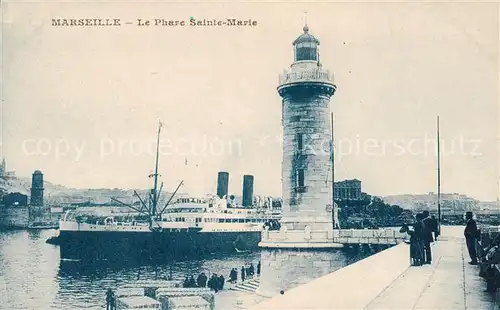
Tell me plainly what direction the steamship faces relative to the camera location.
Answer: facing the viewer and to the left of the viewer

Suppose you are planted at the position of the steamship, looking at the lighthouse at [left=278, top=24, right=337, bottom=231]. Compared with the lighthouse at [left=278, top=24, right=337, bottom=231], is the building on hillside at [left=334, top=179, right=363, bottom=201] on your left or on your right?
left

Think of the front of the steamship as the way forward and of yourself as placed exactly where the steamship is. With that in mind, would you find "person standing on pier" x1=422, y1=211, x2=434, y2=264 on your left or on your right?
on your left

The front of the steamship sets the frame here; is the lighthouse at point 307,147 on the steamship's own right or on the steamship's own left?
on the steamship's own left

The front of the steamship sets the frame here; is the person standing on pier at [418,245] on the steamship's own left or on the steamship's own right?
on the steamship's own left
